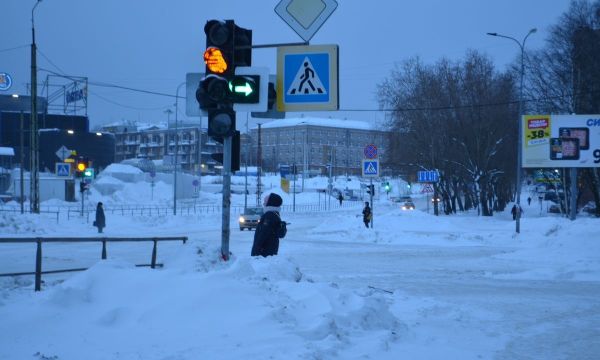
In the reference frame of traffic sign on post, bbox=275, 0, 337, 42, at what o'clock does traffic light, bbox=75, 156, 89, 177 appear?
The traffic light is roughly at 5 o'clock from the traffic sign on post.

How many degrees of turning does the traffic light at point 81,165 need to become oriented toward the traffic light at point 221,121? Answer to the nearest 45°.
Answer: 0° — it already faces it

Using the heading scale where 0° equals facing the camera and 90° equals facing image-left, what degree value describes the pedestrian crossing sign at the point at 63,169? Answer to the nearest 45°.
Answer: approximately 0°

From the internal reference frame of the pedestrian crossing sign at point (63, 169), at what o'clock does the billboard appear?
The billboard is roughly at 10 o'clock from the pedestrian crossing sign.

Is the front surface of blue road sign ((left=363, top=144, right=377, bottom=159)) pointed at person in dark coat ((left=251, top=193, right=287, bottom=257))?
yes

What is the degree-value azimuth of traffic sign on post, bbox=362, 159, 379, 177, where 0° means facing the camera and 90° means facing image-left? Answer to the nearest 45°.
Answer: approximately 0°

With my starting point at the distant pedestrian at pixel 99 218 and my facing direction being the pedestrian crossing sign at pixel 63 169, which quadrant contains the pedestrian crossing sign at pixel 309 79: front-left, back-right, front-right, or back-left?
back-left

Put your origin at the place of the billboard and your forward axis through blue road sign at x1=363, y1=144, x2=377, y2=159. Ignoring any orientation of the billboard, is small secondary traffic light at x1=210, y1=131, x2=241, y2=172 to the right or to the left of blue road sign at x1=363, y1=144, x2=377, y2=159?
left
